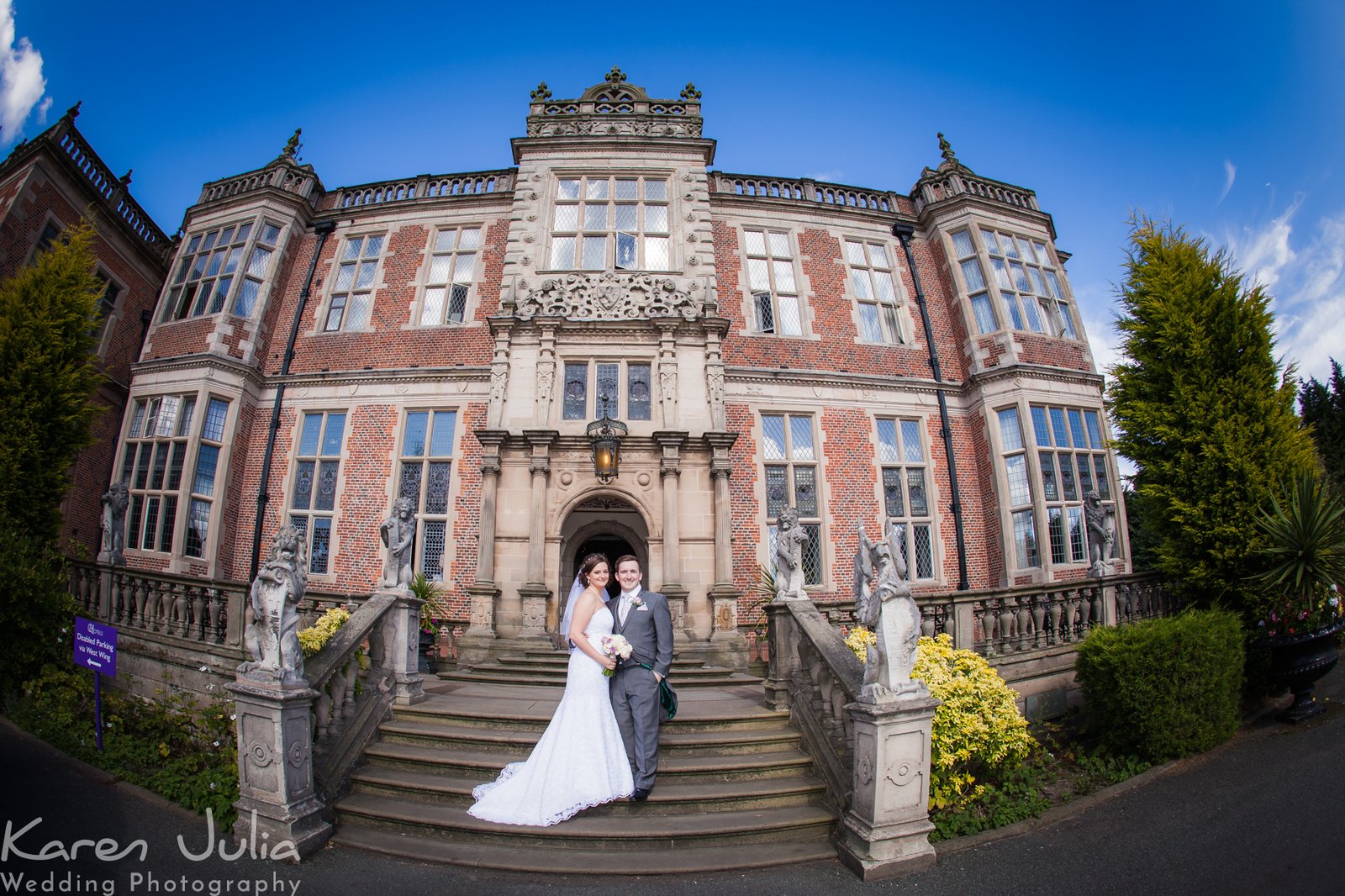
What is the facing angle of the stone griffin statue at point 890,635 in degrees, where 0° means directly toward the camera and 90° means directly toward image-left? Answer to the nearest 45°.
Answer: approximately 0°

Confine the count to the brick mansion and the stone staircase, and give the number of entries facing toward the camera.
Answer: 2

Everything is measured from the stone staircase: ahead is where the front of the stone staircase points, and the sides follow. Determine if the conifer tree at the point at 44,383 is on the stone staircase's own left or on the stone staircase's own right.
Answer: on the stone staircase's own right

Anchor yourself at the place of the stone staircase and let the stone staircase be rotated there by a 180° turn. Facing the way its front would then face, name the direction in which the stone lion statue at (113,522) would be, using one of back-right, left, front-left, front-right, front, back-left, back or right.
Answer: front-left

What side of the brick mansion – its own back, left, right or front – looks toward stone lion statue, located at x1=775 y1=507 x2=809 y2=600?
front

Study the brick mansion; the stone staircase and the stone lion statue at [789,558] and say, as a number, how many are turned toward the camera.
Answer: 3

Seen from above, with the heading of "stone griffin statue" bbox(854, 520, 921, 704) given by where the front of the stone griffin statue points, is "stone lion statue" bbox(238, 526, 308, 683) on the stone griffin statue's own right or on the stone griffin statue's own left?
on the stone griffin statue's own right

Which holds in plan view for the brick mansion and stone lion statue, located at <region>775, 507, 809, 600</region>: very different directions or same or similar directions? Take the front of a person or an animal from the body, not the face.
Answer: same or similar directions

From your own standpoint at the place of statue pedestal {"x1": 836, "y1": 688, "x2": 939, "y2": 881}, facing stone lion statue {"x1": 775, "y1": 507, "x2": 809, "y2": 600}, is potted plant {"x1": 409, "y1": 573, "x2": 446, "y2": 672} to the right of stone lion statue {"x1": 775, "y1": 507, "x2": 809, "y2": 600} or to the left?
left

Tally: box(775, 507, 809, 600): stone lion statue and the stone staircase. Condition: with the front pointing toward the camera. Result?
2

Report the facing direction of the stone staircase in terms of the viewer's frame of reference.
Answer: facing the viewer

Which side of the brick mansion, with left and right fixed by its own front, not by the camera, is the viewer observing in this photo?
front

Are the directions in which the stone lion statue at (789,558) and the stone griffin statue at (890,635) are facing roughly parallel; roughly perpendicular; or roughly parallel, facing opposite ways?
roughly parallel

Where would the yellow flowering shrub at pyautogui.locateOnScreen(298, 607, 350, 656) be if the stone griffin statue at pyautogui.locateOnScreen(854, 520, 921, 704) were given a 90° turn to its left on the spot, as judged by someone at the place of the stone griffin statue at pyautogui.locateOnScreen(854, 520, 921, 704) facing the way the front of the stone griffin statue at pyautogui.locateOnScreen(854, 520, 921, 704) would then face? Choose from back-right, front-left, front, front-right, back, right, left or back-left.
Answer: back

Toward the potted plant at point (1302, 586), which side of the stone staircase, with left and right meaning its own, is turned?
left

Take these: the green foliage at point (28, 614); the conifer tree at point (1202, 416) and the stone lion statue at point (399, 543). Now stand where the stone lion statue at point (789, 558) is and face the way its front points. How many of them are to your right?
2

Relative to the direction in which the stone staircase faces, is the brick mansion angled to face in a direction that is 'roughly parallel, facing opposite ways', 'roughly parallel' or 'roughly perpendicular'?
roughly parallel

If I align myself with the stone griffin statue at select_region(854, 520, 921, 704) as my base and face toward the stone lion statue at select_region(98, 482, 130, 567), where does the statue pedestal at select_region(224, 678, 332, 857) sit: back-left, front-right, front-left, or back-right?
front-left
